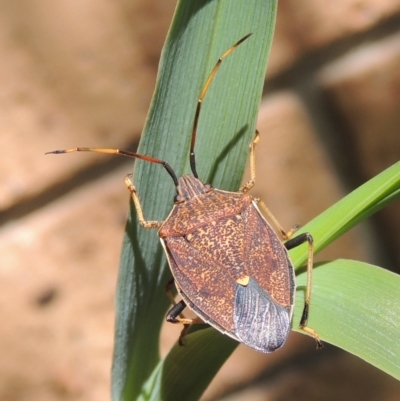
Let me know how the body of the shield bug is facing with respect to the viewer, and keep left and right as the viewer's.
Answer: facing away from the viewer and to the left of the viewer
